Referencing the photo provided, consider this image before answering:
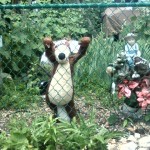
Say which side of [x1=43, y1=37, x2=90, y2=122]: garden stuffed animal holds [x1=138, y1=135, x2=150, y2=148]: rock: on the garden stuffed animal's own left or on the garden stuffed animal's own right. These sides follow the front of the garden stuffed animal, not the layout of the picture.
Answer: on the garden stuffed animal's own left

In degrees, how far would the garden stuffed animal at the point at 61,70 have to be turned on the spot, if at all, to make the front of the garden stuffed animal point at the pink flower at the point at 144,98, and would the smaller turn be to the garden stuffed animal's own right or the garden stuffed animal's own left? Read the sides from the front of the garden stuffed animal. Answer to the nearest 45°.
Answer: approximately 90° to the garden stuffed animal's own left

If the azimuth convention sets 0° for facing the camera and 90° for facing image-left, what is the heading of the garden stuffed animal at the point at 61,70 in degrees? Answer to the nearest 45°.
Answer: approximately 0°

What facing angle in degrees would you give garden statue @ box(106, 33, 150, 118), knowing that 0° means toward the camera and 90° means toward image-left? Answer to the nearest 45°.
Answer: approximately 0°
